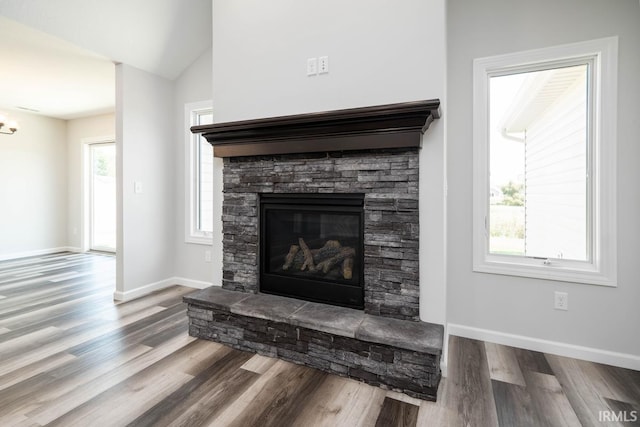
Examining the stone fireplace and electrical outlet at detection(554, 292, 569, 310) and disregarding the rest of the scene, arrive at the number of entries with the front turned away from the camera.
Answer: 0

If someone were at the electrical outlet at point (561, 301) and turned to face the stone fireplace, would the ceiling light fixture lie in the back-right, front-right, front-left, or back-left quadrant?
front-right

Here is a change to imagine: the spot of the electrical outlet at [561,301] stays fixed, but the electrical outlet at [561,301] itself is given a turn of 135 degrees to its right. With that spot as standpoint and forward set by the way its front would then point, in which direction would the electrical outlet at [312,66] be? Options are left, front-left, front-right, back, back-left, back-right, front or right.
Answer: left

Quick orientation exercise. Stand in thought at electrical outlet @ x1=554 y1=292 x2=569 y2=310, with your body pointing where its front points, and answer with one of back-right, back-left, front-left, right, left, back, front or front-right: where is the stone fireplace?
front-right

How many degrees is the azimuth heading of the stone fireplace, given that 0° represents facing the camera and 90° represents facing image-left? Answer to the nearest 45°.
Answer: approximately 45°

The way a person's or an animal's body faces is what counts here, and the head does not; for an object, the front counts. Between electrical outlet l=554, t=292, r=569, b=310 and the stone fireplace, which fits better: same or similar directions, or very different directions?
same or similar directions

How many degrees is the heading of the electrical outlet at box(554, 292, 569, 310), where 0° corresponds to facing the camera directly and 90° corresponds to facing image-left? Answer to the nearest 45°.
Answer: approximately 0°

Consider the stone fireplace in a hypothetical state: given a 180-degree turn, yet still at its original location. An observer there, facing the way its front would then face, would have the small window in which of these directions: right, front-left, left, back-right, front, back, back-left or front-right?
left
